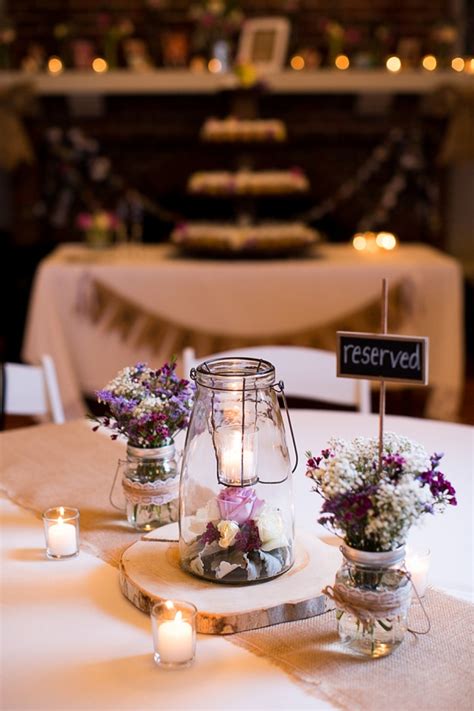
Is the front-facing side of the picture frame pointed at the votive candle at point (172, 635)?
yes

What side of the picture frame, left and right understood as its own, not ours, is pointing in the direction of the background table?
front

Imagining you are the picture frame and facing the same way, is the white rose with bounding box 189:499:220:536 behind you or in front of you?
in front

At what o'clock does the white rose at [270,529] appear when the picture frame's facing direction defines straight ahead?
The white rose is roughly at 12 o'clock from the picture frame.

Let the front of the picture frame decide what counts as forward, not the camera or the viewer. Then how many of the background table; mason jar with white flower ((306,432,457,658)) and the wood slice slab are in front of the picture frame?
3

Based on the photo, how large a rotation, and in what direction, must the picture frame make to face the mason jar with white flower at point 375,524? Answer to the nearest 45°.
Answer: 0° — it already faces it

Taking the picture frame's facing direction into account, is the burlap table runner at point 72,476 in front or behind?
in front

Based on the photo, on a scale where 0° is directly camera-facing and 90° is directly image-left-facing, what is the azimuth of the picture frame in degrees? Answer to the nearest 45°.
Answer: approximately 0°

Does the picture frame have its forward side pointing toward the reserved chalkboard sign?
yes

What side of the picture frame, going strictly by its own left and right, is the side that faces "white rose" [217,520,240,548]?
front

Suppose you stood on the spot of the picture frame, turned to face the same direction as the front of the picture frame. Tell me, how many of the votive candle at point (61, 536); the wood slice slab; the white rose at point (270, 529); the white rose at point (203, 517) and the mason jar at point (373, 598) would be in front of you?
5
